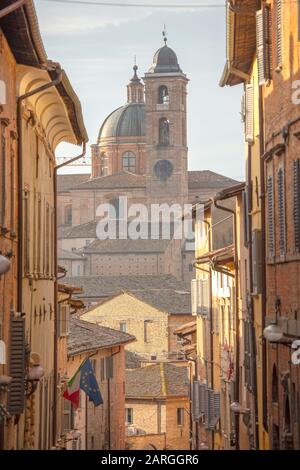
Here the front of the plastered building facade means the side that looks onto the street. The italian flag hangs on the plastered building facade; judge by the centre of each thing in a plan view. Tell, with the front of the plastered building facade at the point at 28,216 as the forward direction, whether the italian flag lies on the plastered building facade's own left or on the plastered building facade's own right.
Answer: on the plastered building facade's own left

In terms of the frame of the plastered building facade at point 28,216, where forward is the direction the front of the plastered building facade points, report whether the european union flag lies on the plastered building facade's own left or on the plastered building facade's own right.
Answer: on the plastered building facade's own left

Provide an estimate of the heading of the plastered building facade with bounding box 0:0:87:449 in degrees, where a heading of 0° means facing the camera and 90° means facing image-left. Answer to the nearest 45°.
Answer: approximately 270°
